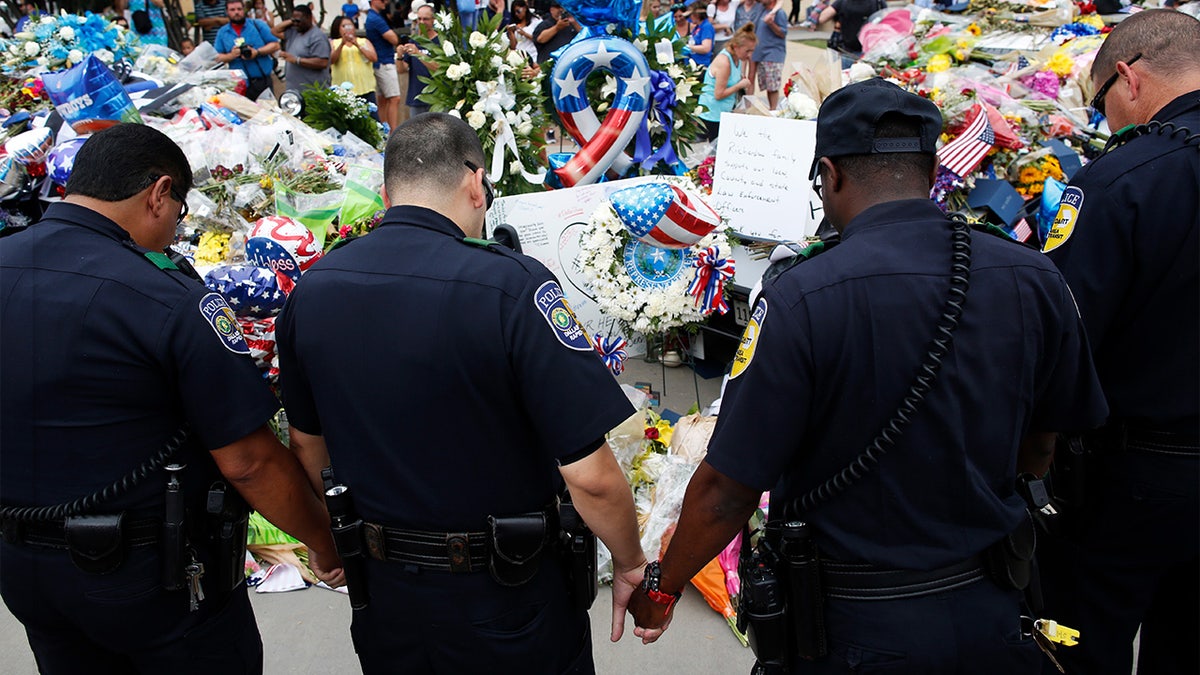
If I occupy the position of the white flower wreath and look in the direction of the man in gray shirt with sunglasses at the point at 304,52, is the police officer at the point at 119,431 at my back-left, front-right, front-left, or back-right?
back-left

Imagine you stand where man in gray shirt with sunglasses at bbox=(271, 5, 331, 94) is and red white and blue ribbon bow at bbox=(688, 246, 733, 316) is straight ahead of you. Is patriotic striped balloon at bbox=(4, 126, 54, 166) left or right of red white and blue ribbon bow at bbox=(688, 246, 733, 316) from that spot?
right

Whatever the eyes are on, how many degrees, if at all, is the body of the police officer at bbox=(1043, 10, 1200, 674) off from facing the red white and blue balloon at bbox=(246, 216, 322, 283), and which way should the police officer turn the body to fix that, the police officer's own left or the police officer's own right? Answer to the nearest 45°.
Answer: approximately 45° to the police officer's own left

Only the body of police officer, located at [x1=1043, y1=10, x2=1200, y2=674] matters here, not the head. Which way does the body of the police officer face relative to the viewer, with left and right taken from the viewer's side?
facing away from the viewer and to the left of the viewer

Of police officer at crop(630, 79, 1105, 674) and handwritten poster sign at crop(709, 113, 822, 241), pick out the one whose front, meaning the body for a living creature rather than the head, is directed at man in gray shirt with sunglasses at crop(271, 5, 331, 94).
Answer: the police officer

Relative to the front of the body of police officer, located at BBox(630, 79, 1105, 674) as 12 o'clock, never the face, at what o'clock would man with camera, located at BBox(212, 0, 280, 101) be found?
The man with camera is roughly at 12 o'clock from the police officer.

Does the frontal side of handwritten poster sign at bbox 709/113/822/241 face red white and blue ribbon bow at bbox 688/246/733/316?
yes

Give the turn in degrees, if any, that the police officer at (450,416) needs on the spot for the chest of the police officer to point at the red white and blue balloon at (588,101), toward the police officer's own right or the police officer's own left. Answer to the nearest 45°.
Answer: approximately 45° to the police officer's own left

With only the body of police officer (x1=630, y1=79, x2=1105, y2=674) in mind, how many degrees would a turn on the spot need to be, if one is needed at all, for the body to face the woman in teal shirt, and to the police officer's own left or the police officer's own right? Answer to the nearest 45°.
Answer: approximately 45° to the police officer's own right

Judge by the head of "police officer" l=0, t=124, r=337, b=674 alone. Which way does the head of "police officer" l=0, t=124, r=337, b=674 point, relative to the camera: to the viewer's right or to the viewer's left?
to the viewer's right

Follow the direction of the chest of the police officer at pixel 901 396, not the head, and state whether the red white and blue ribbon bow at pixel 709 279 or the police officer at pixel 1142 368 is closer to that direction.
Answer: the red white and blue ribbon bow

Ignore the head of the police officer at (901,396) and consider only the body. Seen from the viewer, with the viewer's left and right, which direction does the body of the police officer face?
facing away from the viewer and to the left of the viewer

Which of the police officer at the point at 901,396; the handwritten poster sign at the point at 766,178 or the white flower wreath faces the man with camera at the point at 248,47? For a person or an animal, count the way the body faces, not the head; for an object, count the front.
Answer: the police officer
